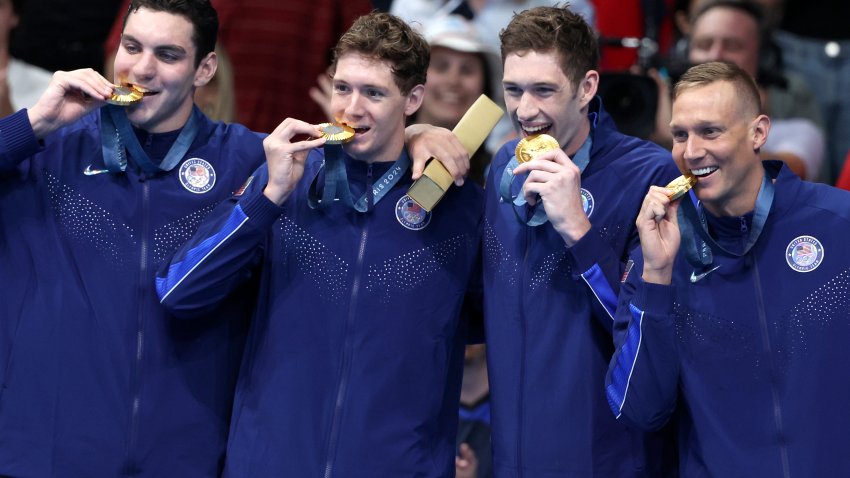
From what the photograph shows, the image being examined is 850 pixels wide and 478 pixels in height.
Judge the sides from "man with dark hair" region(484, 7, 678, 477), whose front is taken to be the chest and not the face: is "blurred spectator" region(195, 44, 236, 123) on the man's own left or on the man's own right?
on the man's own right

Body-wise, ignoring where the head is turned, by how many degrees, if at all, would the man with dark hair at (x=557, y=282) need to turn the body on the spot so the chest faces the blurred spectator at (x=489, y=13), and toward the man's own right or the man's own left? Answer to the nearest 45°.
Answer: approximately 135° to the man's own right

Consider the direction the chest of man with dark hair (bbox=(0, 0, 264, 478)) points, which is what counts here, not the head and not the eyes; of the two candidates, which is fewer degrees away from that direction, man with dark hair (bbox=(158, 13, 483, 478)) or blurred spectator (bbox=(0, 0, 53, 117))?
the man with dark hair

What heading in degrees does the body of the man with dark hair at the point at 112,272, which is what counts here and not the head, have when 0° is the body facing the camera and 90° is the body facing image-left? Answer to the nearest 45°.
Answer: approximately 0°

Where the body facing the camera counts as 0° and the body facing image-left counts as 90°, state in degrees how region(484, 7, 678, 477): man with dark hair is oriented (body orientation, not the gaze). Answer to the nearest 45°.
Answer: approximately 45°

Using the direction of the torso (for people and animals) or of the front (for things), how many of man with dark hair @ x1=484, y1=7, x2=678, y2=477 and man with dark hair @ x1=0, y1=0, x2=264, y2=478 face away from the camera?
0
